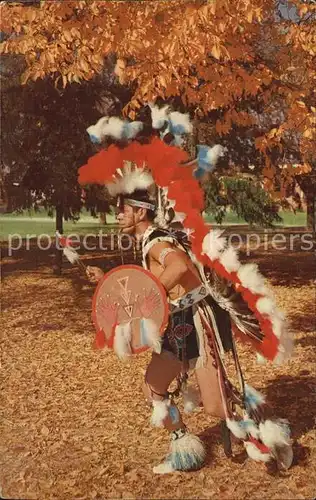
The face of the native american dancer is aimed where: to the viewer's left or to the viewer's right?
to the viewer's left

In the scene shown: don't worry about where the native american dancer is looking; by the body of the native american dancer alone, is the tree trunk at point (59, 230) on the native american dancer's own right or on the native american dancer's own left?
on the native american dancer's own right

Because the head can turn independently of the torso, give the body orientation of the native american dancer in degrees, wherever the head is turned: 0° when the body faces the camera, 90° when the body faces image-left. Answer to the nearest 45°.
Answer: approximately 90°
